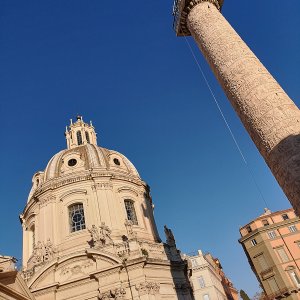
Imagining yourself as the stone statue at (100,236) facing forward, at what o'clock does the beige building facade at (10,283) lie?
The beige building facade is roughly at 1 o'clock from the stone statue.

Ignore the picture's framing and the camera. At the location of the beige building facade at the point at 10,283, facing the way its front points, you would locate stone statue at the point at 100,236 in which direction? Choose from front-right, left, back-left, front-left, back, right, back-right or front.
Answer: left

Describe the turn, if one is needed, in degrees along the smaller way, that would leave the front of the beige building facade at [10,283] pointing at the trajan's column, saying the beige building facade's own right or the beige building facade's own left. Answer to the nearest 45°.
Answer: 0° — it already faces it

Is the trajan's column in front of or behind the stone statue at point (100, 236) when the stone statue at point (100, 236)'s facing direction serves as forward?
in front

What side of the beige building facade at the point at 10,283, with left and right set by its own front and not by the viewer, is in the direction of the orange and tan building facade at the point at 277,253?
left

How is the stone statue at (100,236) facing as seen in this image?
toward the camera

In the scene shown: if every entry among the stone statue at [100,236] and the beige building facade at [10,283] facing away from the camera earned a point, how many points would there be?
0

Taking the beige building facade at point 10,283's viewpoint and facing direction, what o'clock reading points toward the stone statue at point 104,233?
The stone statue is roughly at 9 o'clock from the beige building facade.

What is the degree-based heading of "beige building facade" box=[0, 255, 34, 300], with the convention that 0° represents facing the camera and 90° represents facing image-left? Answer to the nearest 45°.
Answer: approximately 315°
